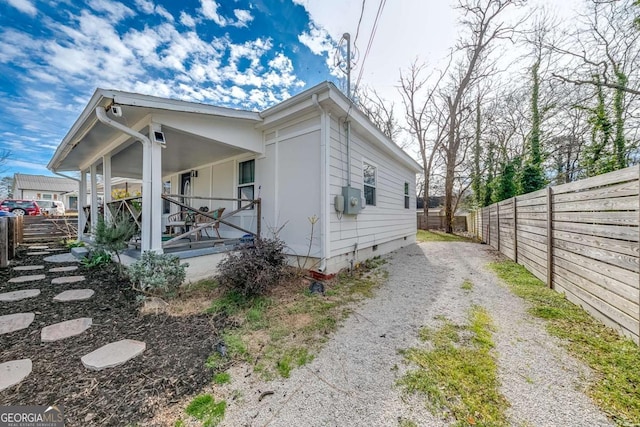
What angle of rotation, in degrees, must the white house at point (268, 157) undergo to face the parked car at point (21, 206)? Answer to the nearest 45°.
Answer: approximately 90° to its right

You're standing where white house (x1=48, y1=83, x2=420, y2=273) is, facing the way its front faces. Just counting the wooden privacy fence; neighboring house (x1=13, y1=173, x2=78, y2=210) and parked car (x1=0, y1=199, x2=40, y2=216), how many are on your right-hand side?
2

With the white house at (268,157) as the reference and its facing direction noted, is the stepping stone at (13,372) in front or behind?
in front

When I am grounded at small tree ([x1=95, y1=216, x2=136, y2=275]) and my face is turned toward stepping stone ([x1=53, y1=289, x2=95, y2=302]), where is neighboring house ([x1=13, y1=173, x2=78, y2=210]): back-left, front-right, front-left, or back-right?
back-right

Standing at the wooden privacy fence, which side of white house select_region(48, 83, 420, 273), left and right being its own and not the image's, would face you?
left

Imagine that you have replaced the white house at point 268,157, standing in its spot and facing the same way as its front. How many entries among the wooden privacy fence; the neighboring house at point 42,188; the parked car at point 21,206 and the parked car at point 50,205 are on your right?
3

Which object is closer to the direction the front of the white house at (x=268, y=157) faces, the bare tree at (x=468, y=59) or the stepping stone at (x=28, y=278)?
the stepping stone

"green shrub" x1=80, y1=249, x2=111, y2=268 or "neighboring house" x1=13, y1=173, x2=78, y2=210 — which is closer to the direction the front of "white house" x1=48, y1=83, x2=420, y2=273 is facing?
the green shrub

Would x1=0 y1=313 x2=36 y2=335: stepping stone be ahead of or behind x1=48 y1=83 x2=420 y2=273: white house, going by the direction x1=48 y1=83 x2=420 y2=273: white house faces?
ahead

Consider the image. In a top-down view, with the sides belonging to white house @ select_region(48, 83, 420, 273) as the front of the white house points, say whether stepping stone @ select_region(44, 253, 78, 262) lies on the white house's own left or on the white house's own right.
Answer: on the white house's own right

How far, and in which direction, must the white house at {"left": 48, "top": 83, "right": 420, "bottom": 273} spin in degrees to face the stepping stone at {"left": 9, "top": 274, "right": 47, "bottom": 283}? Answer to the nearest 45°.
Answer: approximately 45° to its right

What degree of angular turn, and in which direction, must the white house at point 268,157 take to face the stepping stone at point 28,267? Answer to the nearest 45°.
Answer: approximately 45° to its right

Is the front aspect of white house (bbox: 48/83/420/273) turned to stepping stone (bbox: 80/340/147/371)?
yes

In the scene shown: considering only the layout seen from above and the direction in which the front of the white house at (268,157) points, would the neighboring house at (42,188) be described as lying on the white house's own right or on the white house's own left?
on the white house's own right

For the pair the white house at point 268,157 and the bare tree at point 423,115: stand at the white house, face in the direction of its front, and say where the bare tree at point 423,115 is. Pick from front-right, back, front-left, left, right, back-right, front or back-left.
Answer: back

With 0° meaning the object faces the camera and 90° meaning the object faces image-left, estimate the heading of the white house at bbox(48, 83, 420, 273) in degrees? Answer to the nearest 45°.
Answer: approximately 45°
